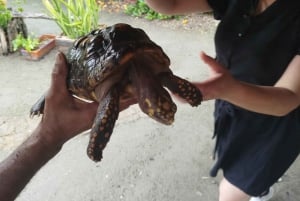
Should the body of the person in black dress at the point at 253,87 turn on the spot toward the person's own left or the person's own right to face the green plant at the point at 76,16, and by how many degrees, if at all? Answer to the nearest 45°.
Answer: approximately 90° to the person's own right

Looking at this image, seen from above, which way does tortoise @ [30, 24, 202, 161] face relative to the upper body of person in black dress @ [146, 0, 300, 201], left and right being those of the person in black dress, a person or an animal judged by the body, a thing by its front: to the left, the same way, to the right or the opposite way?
to the left

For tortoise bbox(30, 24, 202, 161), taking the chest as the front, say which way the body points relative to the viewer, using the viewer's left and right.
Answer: facing the viewer and to the right of the viewer

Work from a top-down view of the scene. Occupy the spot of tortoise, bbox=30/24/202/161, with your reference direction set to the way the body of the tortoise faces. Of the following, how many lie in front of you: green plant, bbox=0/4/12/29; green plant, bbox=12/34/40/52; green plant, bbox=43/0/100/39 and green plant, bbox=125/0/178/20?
0

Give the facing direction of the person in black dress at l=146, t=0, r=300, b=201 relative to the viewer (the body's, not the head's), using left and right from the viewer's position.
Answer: facing the viewer and to the left of the viewer

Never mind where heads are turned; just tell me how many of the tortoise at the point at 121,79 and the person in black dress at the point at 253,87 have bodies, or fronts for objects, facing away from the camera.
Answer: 0

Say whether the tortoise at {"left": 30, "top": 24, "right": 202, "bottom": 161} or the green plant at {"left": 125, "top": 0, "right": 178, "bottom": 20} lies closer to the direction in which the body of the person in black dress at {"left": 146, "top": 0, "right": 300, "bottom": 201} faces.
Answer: the tortoise

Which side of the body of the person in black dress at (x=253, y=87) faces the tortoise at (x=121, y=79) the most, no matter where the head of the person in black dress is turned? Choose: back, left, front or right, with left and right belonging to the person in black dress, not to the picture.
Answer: front

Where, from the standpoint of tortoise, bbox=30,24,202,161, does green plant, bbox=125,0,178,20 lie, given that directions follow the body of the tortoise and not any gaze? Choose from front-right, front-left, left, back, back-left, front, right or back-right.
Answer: back-left

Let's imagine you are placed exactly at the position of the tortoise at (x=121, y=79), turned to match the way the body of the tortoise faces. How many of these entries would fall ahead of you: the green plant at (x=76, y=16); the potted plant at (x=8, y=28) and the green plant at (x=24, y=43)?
0

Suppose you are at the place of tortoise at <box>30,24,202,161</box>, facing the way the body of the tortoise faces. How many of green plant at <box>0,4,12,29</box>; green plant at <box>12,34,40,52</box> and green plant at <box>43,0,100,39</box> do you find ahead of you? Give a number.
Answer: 0

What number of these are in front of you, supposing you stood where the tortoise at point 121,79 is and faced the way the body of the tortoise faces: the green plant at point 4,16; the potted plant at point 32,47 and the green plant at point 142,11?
0

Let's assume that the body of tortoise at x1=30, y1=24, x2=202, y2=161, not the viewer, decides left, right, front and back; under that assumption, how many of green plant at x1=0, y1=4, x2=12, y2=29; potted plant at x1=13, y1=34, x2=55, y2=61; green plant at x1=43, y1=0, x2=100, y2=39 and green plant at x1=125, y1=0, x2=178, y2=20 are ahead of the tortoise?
0
